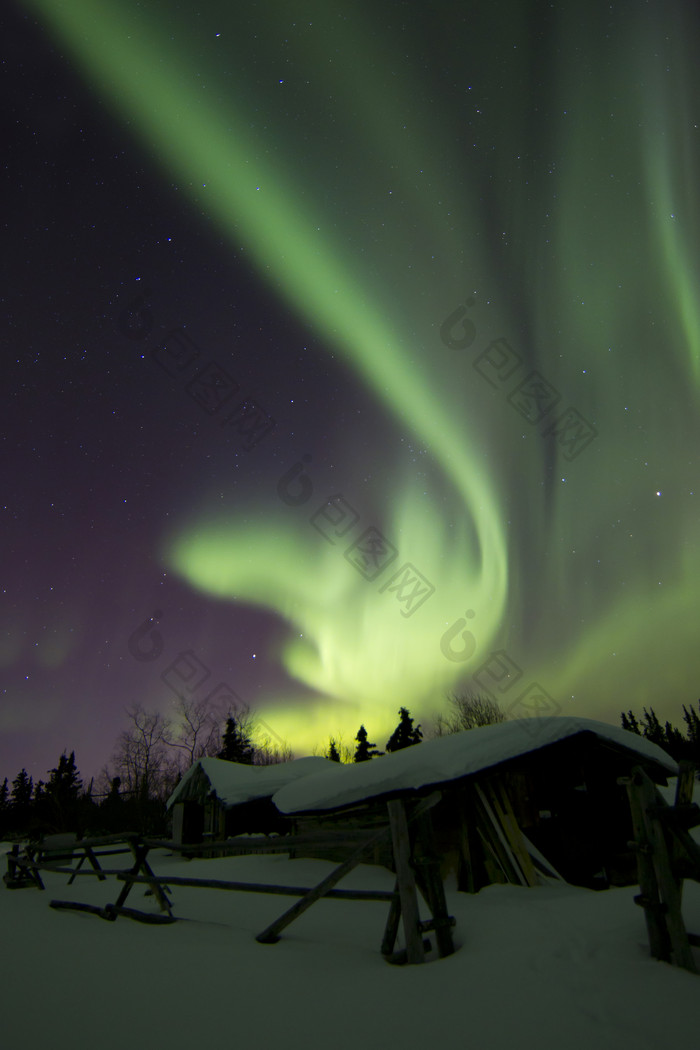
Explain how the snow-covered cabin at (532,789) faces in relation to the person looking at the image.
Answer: facing the viewer

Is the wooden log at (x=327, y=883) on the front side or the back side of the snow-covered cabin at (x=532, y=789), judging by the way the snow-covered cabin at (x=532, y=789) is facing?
on the front side

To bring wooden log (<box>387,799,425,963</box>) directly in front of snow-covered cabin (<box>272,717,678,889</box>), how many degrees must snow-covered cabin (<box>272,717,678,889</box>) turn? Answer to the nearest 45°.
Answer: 0° — it already faces it

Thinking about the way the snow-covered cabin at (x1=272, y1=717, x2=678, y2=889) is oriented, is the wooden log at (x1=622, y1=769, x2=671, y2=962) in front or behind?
in front

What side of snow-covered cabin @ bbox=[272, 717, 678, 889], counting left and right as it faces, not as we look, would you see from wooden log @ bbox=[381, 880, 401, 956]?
front

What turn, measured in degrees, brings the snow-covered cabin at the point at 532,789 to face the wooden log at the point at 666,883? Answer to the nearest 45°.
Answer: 0° — it already faces it

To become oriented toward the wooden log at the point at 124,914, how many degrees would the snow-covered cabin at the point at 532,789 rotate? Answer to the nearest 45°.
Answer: approximately 45° to its right

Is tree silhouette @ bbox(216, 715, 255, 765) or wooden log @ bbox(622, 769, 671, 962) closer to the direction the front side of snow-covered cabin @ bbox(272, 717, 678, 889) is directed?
the wooden log

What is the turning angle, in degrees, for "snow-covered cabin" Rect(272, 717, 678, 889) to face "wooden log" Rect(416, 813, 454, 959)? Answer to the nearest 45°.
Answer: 0° — it already faces it
